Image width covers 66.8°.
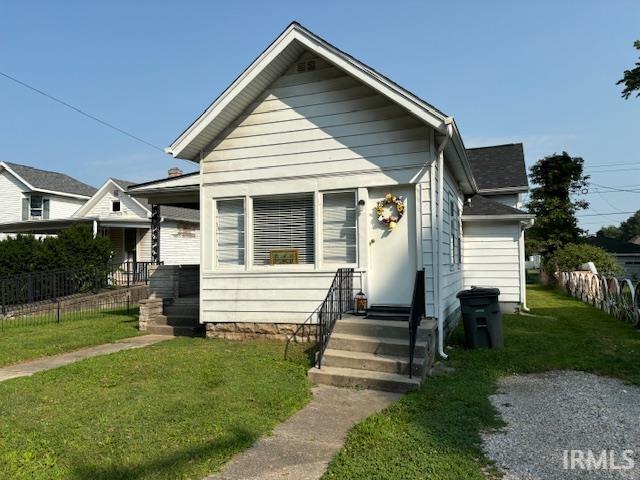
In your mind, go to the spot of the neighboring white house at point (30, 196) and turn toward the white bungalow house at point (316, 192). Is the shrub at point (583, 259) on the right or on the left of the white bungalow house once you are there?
left

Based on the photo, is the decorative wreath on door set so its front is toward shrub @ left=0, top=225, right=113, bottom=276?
no

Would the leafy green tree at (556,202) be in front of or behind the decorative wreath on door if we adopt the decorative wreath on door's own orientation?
behind

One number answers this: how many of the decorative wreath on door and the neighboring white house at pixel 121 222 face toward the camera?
2

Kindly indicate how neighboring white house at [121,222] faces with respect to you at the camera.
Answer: facing the viewer

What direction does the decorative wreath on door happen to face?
toward the camera

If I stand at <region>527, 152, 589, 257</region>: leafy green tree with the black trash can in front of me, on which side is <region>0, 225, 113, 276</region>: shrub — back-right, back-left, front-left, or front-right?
front-right

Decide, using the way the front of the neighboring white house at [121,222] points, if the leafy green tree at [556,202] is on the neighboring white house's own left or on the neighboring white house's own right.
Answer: on the neighboring white house's own left

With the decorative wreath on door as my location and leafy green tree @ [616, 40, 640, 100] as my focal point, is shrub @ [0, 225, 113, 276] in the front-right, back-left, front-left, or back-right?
back-left
